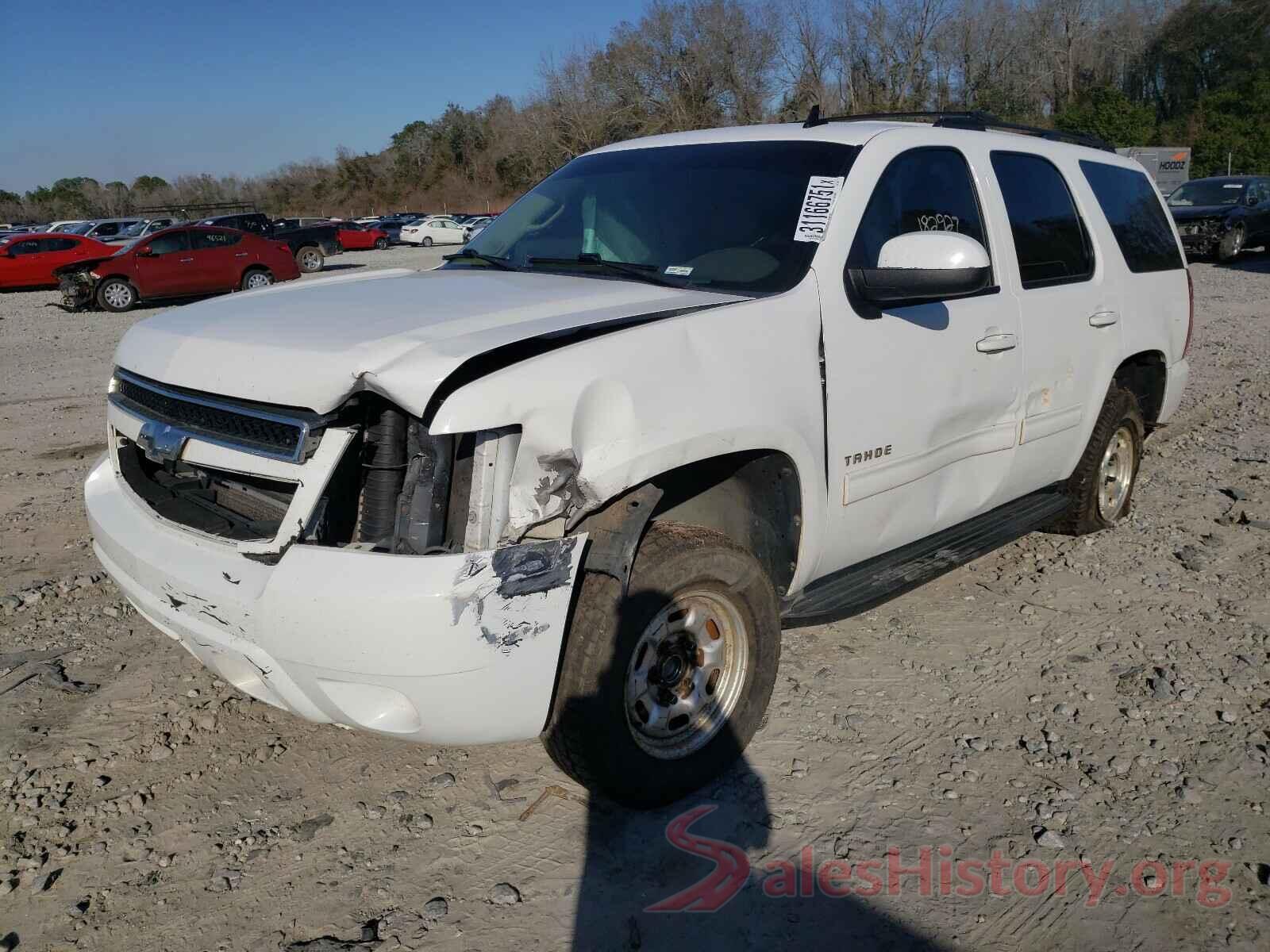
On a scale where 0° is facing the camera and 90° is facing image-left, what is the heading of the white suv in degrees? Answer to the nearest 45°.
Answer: approximately 45°

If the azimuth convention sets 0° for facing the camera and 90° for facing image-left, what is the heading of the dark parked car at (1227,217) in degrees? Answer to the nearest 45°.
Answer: approximately 45°

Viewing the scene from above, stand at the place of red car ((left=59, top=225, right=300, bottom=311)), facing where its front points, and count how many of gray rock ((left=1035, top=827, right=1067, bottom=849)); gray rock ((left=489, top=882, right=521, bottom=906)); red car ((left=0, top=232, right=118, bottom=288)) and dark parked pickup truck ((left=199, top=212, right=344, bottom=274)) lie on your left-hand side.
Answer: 2

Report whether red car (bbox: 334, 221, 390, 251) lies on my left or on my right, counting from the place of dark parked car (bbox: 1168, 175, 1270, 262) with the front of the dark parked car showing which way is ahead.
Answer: on my right

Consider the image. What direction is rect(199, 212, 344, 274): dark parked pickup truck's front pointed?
to the viewer's left

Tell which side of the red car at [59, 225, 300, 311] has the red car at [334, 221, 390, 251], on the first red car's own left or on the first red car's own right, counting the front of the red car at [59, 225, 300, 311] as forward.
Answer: on the first red car's own right

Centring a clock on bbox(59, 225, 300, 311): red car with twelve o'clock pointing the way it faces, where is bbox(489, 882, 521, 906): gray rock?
The gray rock is roughly at 9 o'clock from the red car.

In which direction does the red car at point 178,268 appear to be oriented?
to the viewer's left

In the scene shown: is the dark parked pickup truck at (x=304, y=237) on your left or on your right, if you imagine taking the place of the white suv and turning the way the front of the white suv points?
on your right

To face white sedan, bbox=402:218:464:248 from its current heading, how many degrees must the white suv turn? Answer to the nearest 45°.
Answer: approximately 135° to its right

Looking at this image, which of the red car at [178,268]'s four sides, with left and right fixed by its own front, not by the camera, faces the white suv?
left

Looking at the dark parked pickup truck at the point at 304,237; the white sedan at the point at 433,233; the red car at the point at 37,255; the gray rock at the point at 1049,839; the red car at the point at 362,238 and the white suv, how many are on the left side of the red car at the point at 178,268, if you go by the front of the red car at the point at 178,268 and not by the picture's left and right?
2

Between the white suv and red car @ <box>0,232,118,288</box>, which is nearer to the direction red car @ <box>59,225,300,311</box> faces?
the red car
